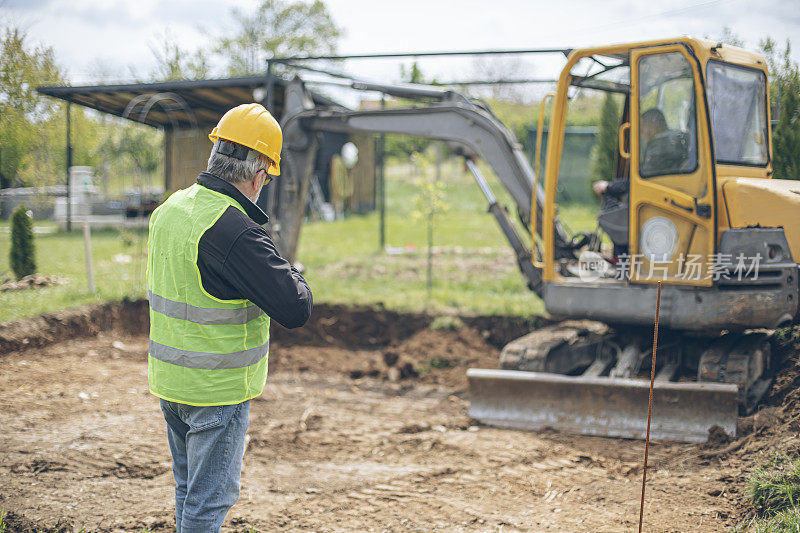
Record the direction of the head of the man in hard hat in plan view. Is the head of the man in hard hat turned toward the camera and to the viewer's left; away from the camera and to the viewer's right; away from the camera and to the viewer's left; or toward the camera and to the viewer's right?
away from the camera and to the viewer's right

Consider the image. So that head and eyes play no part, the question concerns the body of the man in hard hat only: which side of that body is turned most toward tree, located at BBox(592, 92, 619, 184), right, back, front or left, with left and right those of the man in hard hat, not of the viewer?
front

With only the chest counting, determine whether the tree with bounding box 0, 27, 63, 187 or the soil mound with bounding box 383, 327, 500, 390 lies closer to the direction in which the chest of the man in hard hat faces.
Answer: the soil mound

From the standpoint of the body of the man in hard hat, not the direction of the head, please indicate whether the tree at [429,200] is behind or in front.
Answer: in front

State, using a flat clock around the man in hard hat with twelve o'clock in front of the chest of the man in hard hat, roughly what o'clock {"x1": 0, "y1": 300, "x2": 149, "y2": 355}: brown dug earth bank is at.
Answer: The brown dug earth bank is roughly at 10 o'clock from the man in hard hat.

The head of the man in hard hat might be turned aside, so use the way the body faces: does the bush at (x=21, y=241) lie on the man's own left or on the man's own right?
on the man's own left

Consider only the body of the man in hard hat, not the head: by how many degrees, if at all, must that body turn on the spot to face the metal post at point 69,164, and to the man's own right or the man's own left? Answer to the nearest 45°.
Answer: approximately 45° to the man's own left

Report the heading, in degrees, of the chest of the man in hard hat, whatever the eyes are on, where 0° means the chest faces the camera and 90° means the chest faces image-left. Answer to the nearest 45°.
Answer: approximately 225°

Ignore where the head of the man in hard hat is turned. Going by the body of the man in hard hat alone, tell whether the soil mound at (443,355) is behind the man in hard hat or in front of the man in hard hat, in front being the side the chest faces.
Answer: in front

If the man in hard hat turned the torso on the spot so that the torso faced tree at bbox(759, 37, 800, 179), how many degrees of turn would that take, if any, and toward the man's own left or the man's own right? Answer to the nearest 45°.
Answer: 0° — they already face it

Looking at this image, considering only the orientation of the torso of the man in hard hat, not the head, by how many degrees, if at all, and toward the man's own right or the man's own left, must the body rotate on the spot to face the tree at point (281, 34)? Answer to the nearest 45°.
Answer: approximately 45° to the man's own left

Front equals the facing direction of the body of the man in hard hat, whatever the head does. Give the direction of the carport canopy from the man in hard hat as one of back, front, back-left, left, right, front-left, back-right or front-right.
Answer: front-left

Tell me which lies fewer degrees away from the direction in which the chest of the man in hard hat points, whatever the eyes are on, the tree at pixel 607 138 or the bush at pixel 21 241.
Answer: the tree

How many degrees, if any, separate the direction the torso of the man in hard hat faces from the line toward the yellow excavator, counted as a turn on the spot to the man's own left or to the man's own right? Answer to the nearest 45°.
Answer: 0° — they already face it
